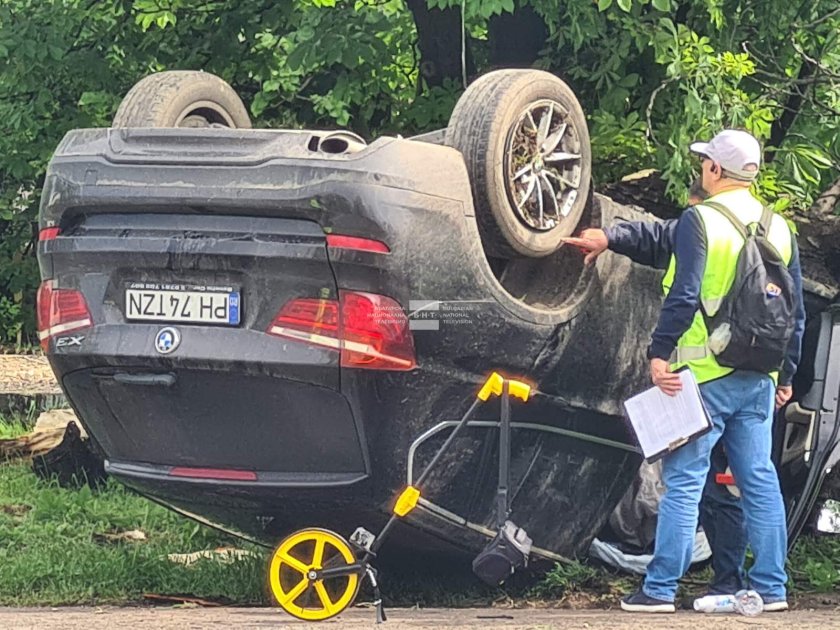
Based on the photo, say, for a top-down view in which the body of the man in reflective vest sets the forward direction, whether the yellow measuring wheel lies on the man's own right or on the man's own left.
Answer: on the man's own left

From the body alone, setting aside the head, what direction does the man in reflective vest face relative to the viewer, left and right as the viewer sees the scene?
facing away from the viewer and to the left of the viewer

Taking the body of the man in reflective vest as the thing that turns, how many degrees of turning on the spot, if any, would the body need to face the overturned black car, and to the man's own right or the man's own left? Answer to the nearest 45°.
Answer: approximately 45° to the man's own left

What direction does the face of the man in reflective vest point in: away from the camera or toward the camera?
away from the camera
